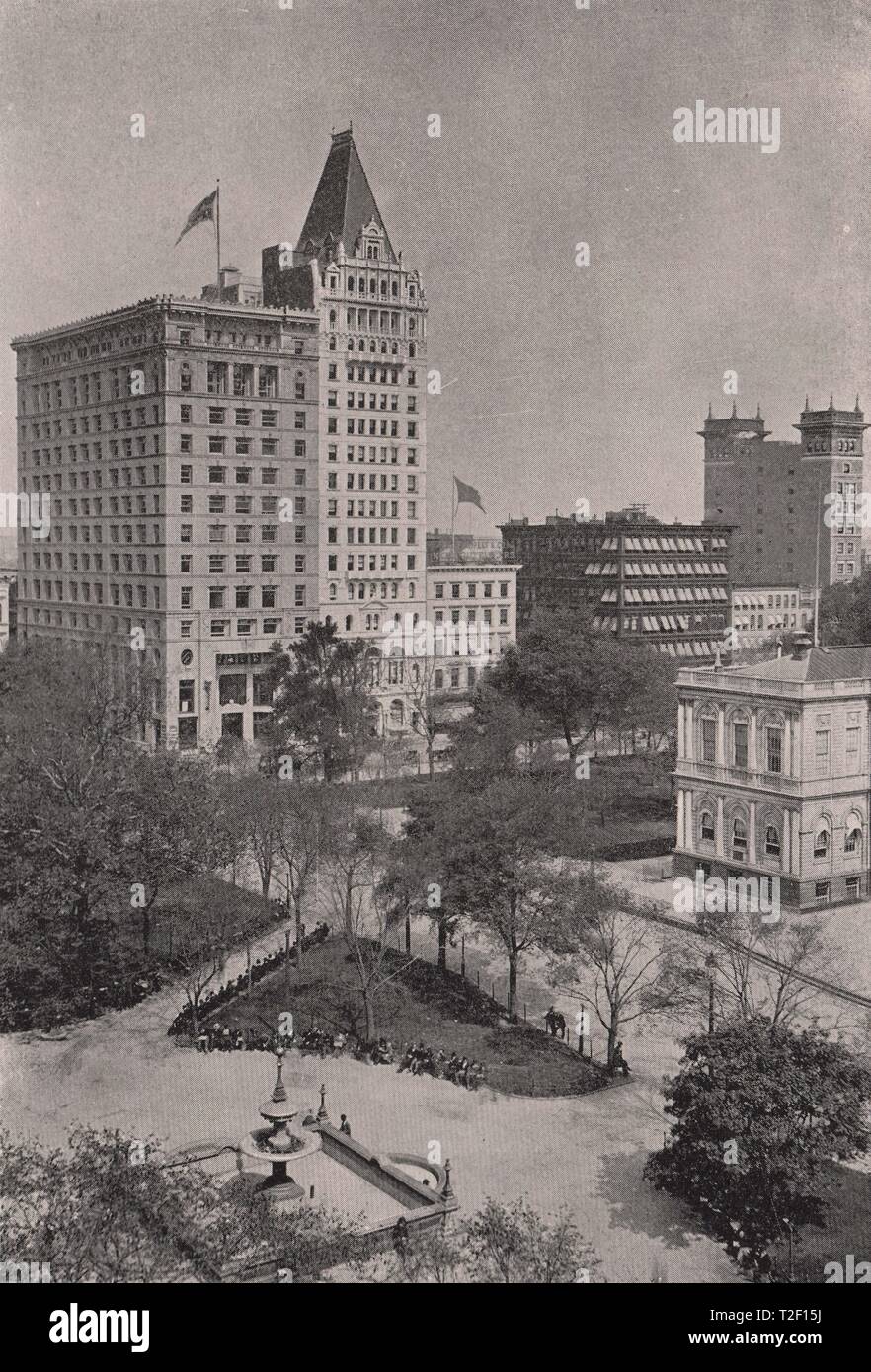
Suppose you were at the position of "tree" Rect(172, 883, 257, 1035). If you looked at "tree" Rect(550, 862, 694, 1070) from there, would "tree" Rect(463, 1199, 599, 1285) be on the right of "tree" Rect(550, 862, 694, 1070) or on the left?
right

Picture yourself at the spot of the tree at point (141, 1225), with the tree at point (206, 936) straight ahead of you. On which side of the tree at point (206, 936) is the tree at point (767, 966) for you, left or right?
right
